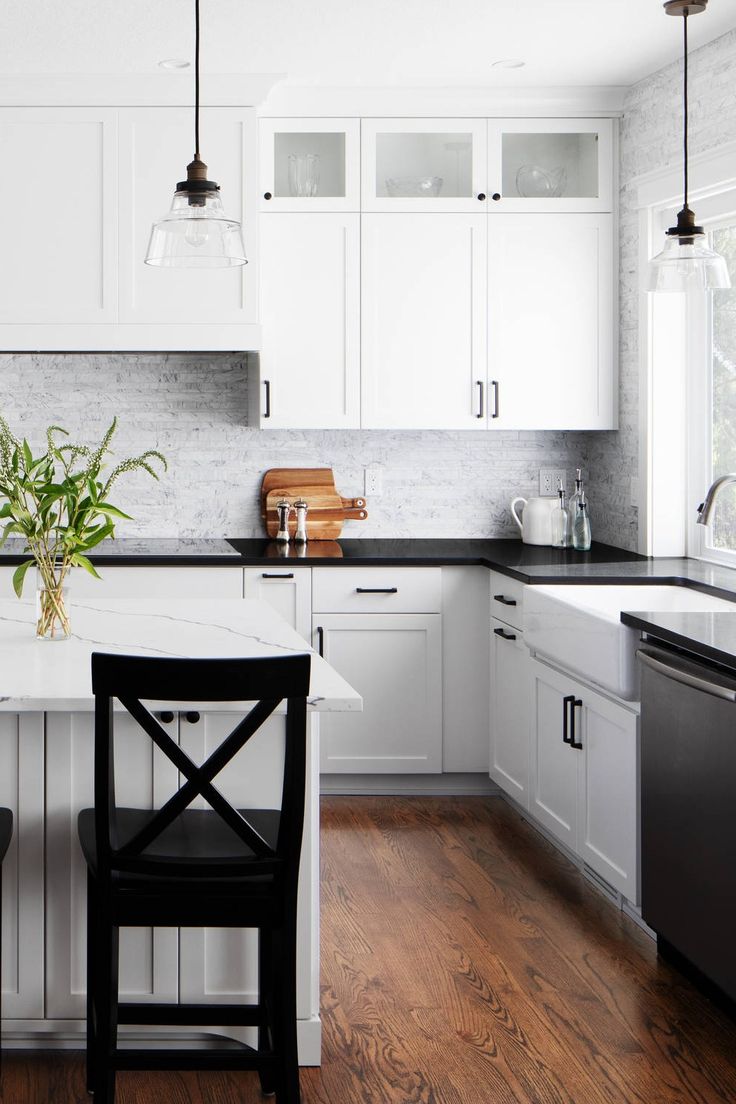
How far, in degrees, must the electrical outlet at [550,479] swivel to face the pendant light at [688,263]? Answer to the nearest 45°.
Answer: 0° — it already faces it

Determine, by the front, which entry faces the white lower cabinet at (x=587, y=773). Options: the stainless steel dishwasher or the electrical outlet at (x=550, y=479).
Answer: the electrical outlet

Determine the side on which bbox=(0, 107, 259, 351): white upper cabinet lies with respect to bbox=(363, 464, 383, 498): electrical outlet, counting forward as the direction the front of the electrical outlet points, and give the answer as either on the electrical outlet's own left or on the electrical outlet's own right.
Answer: on the electrical outlet's own right

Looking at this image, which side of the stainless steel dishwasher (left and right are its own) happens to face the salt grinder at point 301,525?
right

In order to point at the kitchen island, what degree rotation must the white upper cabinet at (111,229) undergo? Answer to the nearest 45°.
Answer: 0° — it already faces it

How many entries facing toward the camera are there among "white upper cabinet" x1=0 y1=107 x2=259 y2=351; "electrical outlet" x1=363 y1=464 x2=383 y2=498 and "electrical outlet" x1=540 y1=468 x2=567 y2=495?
3

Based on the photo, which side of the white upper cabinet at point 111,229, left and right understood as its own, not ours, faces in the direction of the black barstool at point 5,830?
front

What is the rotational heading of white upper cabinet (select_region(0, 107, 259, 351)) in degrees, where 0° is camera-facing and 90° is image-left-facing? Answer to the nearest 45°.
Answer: approximately 0°

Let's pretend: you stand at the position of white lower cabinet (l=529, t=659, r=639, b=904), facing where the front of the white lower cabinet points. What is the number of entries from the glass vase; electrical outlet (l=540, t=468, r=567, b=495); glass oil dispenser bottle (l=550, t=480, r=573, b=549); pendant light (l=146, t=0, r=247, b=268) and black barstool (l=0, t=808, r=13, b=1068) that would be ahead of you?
3

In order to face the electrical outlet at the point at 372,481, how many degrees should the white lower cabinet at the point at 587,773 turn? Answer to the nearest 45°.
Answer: approximately 90° to its right

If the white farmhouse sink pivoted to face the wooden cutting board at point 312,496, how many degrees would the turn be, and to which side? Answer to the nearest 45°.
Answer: approximately 90° to its right

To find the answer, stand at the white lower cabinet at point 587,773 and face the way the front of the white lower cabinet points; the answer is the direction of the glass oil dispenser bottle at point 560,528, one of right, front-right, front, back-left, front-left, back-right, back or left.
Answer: back-right

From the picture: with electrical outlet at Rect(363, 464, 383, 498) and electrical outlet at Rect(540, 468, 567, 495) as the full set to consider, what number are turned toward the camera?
2
